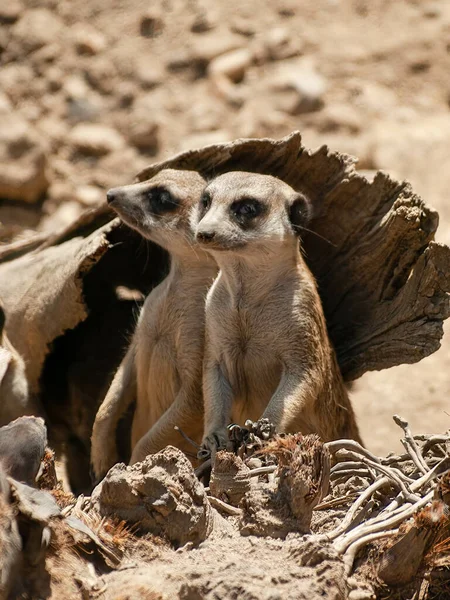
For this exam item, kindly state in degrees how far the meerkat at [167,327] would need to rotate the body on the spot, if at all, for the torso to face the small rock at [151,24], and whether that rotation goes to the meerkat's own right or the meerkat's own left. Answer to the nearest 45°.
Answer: approximately 135° to the meerkat's own right

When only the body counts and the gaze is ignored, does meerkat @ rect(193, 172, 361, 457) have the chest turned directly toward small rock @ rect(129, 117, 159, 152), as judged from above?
no

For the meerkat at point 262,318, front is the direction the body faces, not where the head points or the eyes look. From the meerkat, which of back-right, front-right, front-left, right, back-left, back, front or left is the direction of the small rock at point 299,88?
back-right

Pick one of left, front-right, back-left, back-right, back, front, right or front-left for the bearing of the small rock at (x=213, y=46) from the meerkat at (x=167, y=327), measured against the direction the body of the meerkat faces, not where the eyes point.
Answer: back-right

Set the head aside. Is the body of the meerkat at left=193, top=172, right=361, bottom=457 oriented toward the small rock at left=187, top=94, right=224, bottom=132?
no

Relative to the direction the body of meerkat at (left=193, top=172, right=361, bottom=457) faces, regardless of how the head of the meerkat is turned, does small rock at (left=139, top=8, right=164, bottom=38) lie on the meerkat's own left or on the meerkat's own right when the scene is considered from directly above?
on the meerkat's own right

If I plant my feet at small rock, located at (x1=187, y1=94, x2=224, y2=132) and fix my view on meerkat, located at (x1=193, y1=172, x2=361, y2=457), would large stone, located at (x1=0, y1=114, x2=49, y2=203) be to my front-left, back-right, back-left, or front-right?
front-right

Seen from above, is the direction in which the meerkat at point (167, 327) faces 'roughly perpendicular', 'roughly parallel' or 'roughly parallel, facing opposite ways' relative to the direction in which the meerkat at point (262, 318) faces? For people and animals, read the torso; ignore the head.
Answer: roughly parallel

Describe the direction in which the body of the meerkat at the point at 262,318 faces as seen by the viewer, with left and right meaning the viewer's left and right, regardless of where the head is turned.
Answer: facing the viewer and to the left of the viewer

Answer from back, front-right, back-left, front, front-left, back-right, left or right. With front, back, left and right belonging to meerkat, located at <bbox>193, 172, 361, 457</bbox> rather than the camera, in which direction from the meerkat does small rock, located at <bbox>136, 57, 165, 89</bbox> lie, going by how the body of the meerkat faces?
back-right

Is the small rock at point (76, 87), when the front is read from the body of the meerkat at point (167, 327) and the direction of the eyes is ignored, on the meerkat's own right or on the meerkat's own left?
on the meerkat's own right

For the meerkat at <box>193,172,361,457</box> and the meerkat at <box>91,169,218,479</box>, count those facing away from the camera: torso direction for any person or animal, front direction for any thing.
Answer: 0

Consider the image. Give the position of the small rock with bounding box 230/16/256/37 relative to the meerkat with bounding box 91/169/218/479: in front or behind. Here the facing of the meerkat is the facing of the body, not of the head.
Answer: behind

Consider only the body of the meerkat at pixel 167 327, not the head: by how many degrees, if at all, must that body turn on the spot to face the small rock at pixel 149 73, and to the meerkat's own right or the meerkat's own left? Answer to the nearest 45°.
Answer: approximately 135° to the meerkat's own right

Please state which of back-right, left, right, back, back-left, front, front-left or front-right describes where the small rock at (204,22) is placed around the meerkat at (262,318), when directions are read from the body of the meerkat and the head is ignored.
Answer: back-right

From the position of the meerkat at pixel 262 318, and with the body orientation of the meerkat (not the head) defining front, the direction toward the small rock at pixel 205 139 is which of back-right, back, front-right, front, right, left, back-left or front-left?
back-right

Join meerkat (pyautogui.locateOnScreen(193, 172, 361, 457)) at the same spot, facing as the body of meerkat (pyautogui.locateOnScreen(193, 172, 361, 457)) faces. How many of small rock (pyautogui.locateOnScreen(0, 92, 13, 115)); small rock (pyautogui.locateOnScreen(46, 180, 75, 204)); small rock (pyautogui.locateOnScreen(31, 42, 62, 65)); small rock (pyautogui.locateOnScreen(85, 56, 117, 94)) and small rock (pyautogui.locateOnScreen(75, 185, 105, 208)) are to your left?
0
